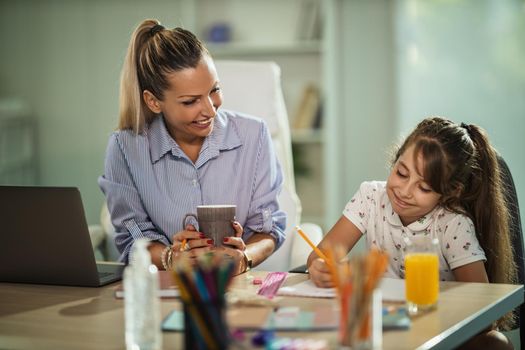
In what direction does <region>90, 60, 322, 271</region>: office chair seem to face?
toward the camera

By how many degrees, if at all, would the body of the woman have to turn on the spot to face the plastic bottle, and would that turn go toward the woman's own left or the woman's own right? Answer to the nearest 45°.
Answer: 0° — they already face it

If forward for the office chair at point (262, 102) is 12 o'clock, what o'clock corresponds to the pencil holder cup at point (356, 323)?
The pencil holder cup is roughly at 12 o'clock from the office chair.

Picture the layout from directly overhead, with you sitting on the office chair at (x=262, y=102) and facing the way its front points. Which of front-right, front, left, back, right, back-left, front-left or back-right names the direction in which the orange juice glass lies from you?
front

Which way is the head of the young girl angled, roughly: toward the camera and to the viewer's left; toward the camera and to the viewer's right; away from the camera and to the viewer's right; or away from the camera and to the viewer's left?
toward the camera and to the viewer's left

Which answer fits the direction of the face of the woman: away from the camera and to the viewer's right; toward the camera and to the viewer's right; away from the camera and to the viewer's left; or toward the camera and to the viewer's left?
toward the camera and to the viewer's right

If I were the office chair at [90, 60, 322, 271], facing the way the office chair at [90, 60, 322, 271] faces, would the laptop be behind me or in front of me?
in front

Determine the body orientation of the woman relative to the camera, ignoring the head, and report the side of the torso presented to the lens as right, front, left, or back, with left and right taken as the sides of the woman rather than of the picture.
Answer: front

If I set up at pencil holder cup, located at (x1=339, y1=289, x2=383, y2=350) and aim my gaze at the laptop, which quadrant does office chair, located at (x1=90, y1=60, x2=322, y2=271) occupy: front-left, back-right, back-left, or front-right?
front-right

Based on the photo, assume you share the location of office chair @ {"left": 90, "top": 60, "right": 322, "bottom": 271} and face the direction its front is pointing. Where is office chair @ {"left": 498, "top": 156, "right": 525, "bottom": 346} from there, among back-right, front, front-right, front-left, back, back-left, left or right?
front-left

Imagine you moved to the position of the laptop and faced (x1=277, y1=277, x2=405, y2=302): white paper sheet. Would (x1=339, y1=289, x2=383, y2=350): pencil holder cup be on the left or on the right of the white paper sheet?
right

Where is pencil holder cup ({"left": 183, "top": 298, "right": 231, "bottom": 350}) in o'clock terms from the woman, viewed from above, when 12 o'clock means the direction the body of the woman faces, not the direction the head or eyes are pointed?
The pencil holder cup is roughly at 12 o'clock from the woman.

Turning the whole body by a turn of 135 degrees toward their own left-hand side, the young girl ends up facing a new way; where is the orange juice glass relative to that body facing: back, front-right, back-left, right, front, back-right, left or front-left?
right

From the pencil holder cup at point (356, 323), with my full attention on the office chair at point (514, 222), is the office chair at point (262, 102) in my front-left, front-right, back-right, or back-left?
front-left

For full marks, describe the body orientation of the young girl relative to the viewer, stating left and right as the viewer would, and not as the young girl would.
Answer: facing the viewer and to the left of the viewer
